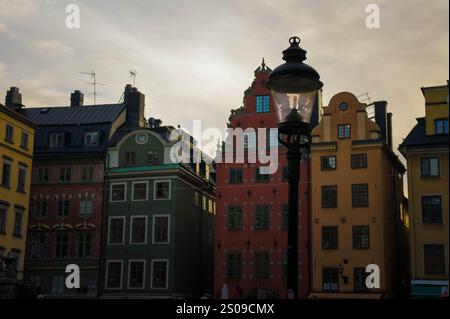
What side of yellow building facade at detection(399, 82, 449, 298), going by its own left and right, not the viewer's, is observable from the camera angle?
front

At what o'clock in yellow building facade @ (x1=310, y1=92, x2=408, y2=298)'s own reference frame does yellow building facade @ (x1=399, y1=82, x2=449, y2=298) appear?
yellow building facade @ (x1=399, y1=82, x2=449, y2=298) is roughly at 10 o'clock from yellow building facade @ (x1=310, y1=92, x2=408, y2=298).

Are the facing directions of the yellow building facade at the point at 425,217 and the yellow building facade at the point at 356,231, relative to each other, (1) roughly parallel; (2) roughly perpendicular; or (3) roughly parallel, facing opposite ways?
roughly parallel

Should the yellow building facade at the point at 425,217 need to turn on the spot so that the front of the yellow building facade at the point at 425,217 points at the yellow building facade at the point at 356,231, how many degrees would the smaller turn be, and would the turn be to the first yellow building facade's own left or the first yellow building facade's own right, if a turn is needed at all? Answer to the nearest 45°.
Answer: approximately 135° to the first yellow building facade's own right

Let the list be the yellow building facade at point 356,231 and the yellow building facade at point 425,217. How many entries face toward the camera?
2

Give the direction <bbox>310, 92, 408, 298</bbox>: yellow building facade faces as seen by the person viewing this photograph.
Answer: facing the viewer
